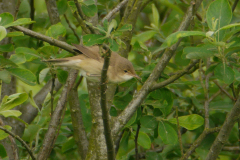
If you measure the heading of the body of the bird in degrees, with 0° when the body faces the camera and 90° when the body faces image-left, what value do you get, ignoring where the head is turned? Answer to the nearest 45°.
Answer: approximately 270°

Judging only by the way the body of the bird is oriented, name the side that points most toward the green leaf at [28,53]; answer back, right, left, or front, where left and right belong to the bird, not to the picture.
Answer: back

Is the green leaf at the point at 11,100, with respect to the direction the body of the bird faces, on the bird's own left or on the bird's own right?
on the bird's own right

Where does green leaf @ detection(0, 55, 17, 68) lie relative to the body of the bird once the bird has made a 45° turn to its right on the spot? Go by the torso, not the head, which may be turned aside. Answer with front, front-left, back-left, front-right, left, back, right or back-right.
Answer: right

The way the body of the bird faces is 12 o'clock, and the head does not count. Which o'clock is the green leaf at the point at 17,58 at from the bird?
The green leaf is roughly at 5 o'clock from the bird.
